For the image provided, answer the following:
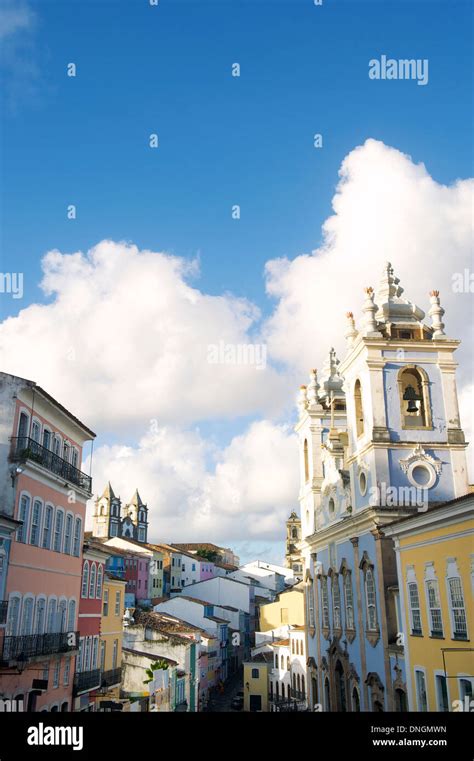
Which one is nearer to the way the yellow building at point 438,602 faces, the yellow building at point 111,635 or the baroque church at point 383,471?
the yellow building

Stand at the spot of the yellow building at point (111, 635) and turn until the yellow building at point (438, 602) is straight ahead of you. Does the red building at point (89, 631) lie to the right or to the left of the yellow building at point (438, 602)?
right

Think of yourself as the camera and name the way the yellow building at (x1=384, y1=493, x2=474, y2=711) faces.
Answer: facing the viewer and to the left of the viewer

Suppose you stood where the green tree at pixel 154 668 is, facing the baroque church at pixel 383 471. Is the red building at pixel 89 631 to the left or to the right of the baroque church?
right

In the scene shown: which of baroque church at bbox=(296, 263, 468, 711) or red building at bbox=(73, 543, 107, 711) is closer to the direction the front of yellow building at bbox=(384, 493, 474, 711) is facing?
the red building

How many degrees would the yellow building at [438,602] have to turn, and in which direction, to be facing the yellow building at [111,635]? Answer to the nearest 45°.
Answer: approximately 90° to its right

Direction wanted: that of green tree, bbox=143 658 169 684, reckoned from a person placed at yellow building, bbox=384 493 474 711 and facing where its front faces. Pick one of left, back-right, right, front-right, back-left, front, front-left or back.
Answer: right

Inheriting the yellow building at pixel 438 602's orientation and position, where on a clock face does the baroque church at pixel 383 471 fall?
The baroque church is roughly at 4 o'clock from the yellow building.
